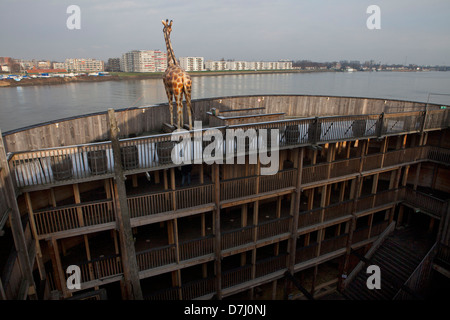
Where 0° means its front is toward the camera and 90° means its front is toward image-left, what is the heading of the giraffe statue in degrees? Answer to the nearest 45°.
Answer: approximately 135°
